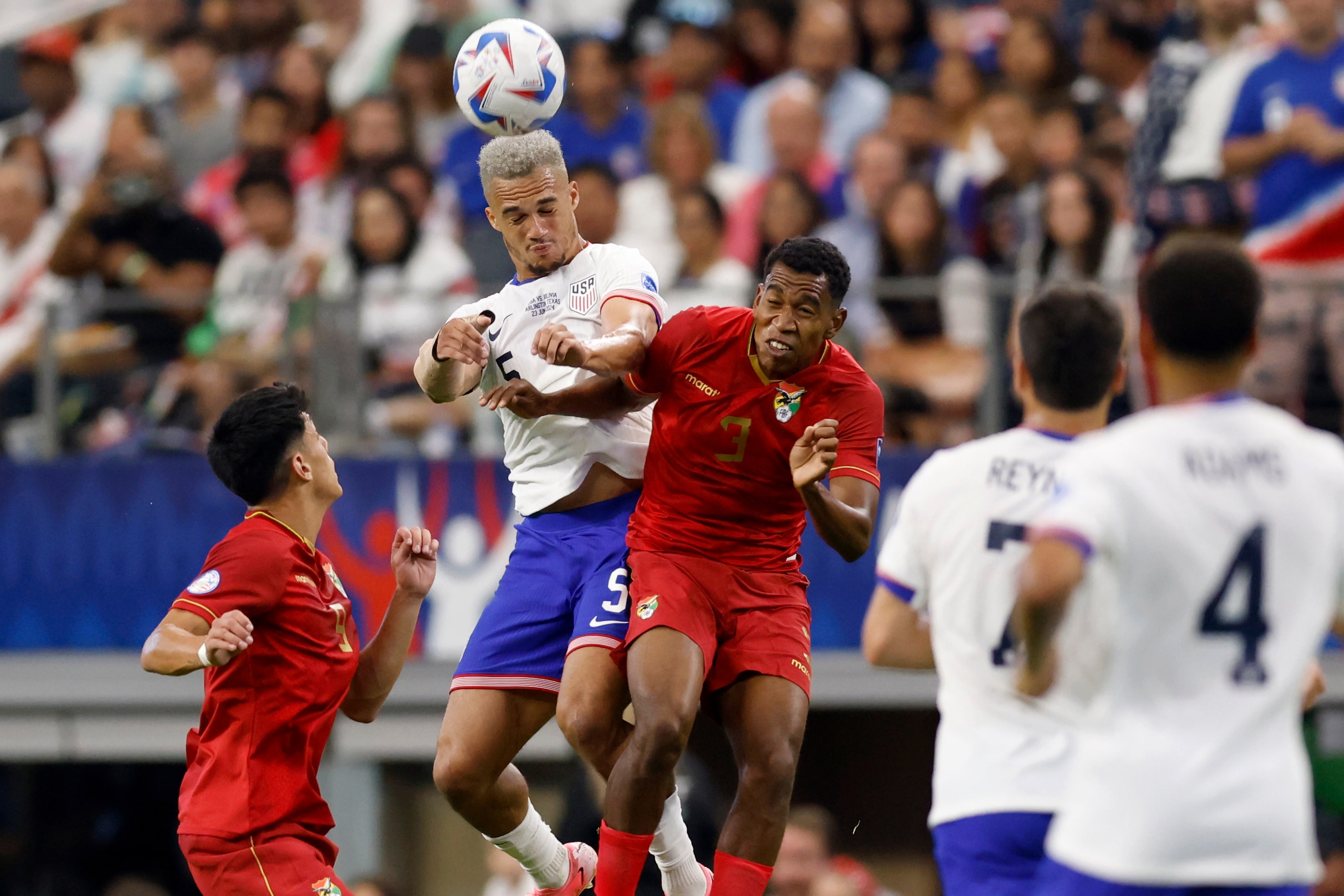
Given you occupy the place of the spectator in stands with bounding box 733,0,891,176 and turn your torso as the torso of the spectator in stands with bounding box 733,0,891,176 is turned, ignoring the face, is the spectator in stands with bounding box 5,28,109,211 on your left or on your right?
on your right

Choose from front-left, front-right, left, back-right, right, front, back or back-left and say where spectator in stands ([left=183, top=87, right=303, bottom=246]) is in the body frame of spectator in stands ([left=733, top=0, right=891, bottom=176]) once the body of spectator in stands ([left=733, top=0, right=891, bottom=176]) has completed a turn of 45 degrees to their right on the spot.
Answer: front-right

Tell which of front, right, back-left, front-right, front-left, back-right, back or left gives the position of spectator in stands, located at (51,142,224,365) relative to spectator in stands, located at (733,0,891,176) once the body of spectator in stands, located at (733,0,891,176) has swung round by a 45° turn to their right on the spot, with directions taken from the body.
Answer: front-right

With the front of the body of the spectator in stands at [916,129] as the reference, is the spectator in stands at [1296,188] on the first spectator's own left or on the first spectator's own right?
on the first spectator's own left
